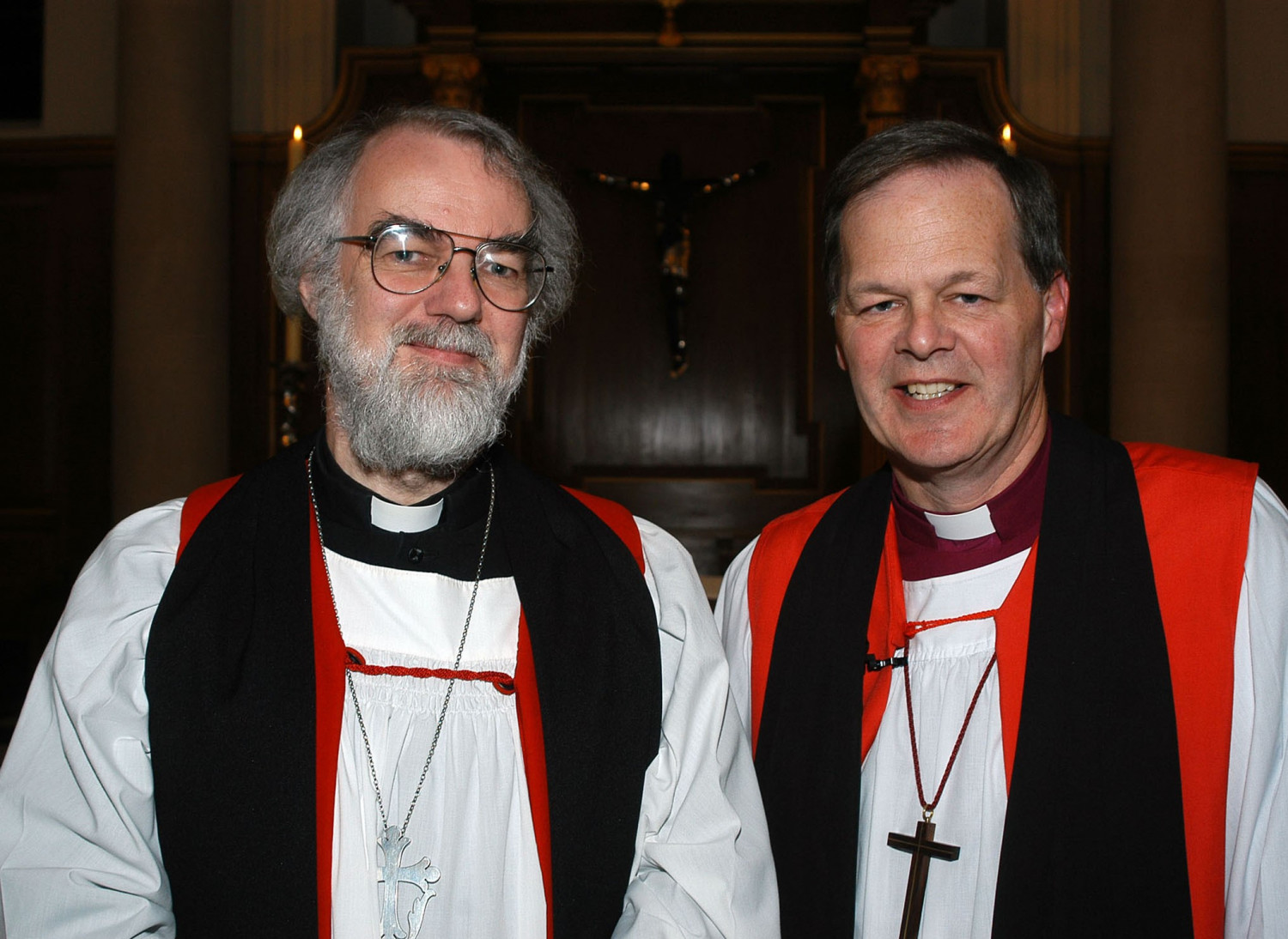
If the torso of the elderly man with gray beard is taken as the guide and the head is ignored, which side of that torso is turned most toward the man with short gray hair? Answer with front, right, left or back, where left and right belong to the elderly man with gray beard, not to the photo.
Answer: left

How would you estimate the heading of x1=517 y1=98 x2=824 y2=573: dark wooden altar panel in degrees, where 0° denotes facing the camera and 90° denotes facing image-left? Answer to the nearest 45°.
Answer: approximately 0°

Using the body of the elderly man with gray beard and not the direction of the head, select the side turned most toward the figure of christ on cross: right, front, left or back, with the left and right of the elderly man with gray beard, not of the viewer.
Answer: back

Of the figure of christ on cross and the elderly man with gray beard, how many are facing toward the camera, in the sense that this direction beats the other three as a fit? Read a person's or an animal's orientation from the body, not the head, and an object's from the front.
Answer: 2

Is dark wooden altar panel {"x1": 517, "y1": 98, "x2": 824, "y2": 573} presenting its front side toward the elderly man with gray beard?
yes

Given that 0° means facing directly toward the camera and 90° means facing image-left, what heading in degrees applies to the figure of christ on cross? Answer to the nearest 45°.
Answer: approximately 0°

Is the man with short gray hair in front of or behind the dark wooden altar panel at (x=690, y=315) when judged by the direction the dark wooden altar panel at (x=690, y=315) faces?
in front
